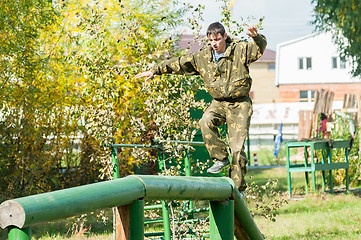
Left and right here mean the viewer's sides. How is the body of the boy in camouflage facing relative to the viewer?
facing the viewer and to the left of the viewer

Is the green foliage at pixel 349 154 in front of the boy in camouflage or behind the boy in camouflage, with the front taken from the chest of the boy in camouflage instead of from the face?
behind

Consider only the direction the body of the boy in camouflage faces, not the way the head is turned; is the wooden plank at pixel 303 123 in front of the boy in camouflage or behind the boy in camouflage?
behind
